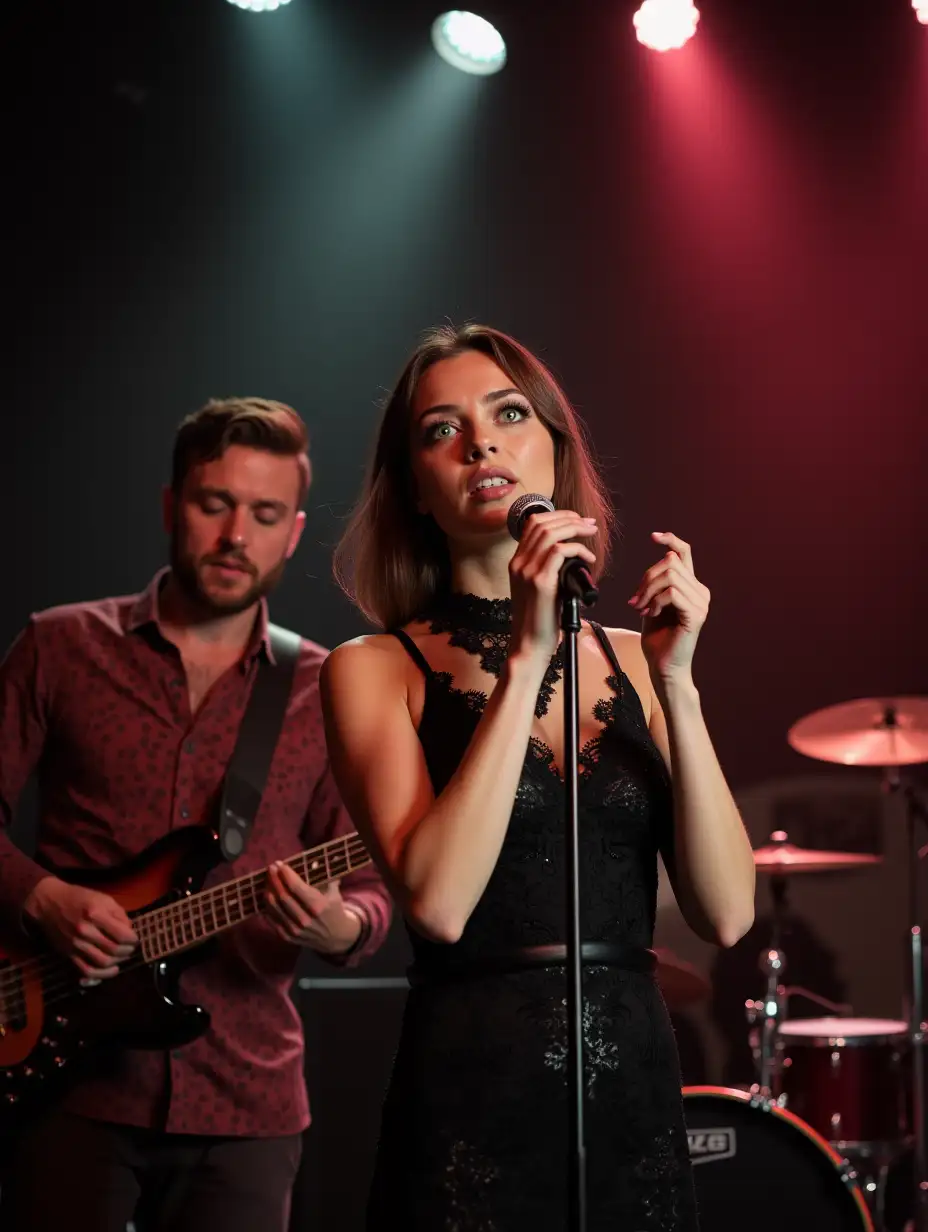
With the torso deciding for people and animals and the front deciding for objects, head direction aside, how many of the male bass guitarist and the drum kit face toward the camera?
2

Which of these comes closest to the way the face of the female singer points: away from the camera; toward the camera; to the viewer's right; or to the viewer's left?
toward the camera

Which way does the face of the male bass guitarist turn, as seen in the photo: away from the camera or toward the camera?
toward the camera

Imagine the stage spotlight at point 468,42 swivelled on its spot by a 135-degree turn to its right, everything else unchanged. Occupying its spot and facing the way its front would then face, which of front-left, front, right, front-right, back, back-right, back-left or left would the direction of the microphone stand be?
back

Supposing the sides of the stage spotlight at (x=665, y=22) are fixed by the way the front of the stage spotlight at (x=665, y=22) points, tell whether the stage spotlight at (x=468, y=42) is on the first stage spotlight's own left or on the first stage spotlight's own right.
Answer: on the first stage spotlight's own right

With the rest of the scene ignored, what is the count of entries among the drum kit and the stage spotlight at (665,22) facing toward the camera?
2

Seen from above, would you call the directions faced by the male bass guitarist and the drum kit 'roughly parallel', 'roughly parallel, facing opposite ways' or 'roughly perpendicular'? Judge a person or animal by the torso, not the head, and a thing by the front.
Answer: roughly parallel

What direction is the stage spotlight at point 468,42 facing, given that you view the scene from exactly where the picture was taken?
facing the viewer and to the left of the viewer

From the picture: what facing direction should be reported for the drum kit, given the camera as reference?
facing the viewer

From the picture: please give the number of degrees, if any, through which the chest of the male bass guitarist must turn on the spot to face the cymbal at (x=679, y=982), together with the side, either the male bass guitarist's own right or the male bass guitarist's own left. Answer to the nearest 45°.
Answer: approximately 135° to the male bass guitarist's own left

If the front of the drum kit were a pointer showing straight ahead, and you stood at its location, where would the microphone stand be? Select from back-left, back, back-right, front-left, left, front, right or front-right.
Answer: front

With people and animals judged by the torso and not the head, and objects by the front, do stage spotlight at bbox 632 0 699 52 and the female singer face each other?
no

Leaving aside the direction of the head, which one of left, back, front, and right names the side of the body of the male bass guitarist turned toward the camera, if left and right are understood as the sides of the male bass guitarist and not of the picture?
front

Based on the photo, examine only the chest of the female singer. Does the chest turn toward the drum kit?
no
